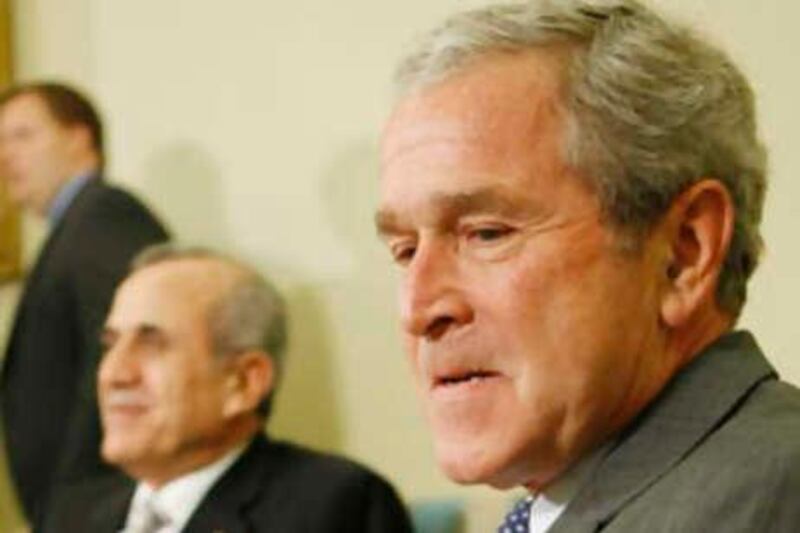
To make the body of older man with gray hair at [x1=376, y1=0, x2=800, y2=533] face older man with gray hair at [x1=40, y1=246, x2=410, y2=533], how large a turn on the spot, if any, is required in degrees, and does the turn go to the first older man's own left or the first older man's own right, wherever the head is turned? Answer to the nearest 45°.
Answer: approximately 90° to the first older man's own right

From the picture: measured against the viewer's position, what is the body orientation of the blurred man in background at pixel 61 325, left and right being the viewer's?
facing to the left of the viewer

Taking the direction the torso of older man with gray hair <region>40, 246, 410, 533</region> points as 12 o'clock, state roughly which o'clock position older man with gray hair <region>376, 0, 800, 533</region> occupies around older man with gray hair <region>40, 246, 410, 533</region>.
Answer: older man with gray hair <region>376, 0, 800, 533</region> is roughly at 10 o'clock from older man with gray hair <region>40, 246, 410, 533</region>.

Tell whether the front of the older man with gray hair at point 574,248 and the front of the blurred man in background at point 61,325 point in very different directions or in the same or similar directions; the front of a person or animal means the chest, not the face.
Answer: same or similar directions

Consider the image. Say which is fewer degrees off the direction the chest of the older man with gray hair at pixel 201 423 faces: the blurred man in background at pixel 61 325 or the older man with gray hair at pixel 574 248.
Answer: the older man with gray hair

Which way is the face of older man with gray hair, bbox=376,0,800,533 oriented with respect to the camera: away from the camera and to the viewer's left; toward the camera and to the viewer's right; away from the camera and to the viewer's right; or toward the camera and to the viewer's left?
toward the camera and to the viewer's left

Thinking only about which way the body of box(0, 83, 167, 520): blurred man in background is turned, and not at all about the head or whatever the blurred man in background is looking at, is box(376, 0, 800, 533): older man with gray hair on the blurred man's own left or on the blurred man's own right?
on the blurred man's own left

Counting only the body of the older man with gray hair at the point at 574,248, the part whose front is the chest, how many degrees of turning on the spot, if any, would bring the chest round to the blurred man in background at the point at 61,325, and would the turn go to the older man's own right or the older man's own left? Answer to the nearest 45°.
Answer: approximately 90° to the older man's own right

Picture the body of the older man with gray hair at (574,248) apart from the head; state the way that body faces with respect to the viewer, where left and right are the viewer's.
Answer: facing the viewer and to the left of the viewer
